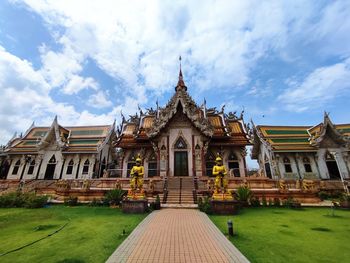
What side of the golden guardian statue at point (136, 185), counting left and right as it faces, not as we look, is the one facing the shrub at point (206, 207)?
left

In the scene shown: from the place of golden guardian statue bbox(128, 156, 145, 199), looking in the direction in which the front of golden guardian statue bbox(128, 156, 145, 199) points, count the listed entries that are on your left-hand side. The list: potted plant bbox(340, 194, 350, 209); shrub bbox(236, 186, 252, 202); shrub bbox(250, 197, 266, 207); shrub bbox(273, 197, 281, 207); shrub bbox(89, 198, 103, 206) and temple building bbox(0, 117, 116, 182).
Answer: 4

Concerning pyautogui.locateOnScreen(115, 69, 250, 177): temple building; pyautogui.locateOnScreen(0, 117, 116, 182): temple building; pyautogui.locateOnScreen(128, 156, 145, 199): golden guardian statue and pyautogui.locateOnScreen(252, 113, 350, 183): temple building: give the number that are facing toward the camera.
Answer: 4

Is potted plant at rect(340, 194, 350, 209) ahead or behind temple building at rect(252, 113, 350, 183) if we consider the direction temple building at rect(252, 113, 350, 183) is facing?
ahead

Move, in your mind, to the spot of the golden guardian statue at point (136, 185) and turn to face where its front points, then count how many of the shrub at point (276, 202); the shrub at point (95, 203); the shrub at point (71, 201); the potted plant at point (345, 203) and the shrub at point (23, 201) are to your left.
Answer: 2

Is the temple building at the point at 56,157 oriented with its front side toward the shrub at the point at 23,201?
yes

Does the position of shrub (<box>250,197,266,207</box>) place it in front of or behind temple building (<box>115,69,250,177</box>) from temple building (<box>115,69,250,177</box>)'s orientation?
in front

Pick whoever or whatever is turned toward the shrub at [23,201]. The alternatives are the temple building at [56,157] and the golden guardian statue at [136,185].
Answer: the temple building

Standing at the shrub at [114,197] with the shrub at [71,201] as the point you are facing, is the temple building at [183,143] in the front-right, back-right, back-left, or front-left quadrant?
back-right

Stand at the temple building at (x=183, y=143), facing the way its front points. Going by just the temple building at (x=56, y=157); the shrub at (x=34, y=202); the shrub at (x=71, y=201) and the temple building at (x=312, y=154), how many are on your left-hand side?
1

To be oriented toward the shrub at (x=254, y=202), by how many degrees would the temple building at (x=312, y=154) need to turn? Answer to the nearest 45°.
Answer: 0° — it already faces it

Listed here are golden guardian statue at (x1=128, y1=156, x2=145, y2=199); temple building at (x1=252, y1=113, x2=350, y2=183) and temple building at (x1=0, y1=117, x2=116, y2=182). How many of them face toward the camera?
3

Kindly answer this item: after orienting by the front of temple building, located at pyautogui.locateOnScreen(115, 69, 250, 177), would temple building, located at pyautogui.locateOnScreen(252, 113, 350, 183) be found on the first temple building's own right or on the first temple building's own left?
on the first temple building's own left

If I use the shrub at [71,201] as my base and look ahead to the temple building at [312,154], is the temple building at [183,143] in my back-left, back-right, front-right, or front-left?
front-left

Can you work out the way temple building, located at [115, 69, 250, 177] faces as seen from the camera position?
facing the viewer

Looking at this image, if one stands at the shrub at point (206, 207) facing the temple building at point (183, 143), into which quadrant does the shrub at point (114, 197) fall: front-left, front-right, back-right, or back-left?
front-left

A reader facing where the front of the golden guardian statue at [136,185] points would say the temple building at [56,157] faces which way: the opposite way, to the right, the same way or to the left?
the same way
